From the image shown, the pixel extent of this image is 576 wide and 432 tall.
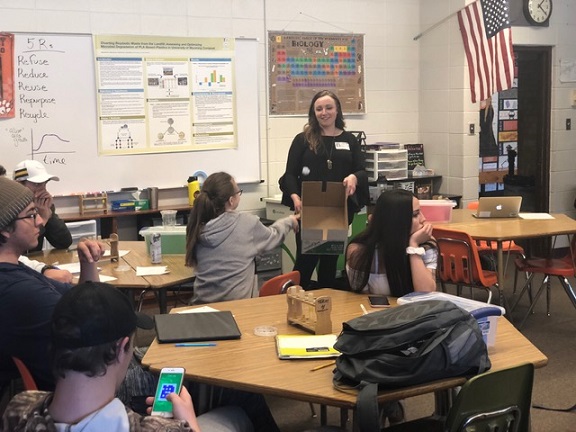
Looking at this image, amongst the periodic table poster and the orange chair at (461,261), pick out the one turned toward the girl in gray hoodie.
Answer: the periodic table poster

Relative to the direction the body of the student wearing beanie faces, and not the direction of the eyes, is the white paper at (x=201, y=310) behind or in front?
in front

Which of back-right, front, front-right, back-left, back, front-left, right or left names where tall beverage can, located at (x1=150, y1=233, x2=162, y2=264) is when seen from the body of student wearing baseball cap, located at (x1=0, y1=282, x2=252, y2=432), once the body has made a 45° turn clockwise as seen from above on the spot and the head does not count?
left

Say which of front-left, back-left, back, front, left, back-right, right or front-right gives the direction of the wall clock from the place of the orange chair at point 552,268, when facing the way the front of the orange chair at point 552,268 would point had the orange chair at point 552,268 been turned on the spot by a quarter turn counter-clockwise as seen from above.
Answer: back

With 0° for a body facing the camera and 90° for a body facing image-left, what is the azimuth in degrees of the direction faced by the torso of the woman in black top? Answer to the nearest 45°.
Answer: approximately 0°

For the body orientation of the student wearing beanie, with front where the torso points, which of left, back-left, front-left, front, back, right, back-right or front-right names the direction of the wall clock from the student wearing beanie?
front-left

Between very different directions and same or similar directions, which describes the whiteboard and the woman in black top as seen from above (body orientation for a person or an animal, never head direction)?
same or similar directions

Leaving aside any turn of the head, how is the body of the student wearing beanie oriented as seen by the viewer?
to the viewer's right

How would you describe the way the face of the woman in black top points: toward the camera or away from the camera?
toward the camera

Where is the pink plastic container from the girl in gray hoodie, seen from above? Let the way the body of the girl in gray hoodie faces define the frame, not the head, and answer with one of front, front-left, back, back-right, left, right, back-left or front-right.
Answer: front

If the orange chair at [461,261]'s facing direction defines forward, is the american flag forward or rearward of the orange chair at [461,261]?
forward

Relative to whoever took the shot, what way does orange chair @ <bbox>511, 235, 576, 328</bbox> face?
facing to the left of the viewer

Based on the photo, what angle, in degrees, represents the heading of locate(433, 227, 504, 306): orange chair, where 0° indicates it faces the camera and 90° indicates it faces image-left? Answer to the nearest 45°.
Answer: approximately 225°

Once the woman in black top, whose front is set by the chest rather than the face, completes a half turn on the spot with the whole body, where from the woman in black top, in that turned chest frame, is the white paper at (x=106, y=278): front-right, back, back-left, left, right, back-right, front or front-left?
back-left

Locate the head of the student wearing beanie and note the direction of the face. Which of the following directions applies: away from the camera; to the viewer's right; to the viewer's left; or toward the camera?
to the viewer's right

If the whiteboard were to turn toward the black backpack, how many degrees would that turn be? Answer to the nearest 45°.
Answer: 0° — it already faces it

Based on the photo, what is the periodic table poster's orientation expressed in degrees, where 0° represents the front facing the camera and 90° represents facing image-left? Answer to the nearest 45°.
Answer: approximately 0°

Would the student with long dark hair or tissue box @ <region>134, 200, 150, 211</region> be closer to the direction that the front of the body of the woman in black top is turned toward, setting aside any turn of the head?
the student with long dark hair

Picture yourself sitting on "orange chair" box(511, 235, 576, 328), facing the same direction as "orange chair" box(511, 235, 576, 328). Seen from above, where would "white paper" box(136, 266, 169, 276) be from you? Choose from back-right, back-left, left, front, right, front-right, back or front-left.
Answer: front-left
